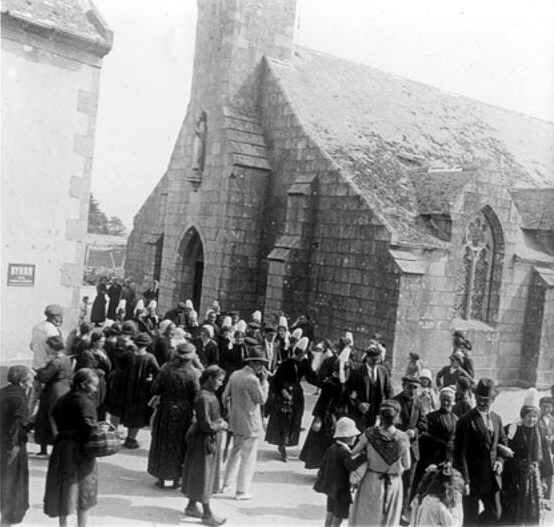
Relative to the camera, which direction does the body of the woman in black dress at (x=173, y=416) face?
away from the camera

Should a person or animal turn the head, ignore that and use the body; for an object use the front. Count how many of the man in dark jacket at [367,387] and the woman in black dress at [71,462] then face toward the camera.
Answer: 1
